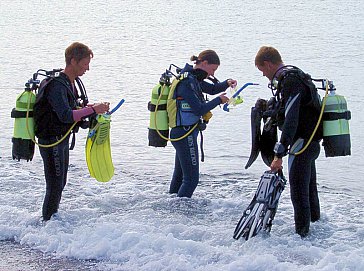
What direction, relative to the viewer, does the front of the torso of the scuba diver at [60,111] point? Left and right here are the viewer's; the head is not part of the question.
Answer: facing to the right of the viewer

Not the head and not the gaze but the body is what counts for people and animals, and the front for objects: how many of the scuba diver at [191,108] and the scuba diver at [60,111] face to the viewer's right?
2

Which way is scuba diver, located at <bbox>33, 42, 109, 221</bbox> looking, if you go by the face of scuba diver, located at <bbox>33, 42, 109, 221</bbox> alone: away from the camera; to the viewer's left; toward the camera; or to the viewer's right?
to the viewer's right

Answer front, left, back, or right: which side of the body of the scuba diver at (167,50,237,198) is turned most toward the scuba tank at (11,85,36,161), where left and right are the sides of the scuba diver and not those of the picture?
back

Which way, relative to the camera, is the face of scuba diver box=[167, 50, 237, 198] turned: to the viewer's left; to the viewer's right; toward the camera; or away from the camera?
to the viewer's right

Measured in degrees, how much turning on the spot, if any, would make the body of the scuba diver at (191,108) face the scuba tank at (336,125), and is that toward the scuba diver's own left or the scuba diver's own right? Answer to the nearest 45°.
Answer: approximately 45° to the scuba diver's own right

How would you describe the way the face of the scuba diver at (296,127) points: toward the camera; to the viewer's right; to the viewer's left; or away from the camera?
to the viewer's left

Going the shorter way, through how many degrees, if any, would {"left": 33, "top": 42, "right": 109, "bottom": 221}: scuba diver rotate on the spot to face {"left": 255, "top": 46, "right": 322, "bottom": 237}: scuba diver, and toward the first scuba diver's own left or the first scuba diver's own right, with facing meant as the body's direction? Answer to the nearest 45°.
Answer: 0° — they already face them

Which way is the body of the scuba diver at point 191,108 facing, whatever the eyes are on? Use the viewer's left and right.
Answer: facing to the right of the viewer
